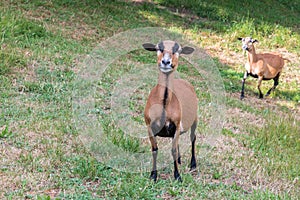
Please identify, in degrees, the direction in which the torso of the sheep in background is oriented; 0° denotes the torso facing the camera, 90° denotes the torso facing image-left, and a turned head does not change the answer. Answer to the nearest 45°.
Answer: approximately 45°

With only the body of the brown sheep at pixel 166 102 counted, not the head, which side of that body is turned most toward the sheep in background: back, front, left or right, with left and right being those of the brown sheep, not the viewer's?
back

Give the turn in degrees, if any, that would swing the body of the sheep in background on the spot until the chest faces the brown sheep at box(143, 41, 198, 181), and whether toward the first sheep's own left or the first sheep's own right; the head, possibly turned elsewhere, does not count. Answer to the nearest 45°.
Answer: approximately 45° to the first sheep's own left
